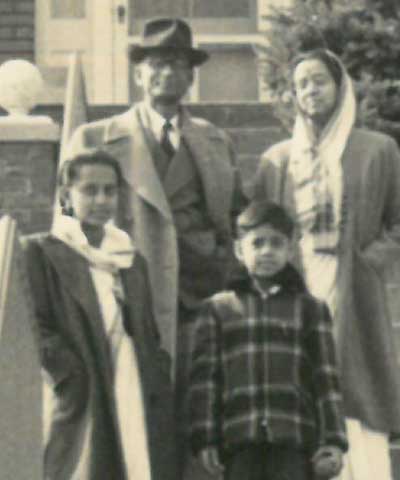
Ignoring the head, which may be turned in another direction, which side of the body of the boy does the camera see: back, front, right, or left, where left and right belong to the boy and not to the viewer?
front

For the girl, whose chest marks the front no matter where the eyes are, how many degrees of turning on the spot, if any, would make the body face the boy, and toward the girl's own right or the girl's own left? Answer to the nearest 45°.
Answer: approximately 45° to the girl's own left

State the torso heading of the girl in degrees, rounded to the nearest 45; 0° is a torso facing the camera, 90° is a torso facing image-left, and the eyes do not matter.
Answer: approximately 315°

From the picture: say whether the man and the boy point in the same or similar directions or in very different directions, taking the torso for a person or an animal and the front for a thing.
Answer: same or similar directions

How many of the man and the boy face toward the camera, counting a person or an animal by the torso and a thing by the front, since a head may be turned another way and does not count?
2
